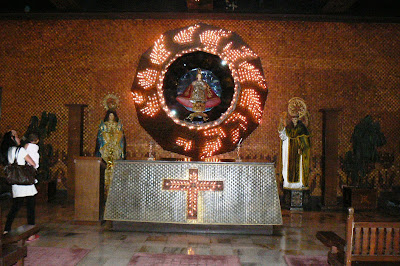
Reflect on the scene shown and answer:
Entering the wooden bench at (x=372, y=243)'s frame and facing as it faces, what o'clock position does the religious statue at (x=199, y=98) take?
The religious statue is roughly at 12 o'clock from the wooden bench.

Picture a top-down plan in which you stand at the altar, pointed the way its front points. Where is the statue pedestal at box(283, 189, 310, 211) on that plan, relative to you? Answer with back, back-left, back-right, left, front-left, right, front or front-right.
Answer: back-left

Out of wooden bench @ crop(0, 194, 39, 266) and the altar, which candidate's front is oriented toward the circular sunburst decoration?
the wooden bench

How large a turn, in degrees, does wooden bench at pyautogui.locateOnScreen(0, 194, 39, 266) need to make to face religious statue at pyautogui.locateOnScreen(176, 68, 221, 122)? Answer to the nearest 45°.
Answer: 0° — it already faces it

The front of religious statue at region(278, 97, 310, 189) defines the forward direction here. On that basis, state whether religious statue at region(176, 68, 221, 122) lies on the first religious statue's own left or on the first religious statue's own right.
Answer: on the first religious statue's own right

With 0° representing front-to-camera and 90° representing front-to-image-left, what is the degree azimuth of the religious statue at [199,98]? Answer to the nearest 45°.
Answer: approximately 0°

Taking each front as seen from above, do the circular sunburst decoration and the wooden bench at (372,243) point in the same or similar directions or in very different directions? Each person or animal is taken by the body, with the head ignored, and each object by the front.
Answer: very different directions

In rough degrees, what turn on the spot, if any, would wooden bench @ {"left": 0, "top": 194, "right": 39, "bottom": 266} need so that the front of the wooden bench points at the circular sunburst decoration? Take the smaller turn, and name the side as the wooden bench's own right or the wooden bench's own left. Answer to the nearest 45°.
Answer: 0° — it already faces it

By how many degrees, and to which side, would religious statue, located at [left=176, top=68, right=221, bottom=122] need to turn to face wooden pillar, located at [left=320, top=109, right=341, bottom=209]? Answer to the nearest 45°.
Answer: approximately 90° to its left

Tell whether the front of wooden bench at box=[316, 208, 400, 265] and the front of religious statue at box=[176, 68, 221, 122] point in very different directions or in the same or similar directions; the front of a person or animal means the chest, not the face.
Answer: very different directions

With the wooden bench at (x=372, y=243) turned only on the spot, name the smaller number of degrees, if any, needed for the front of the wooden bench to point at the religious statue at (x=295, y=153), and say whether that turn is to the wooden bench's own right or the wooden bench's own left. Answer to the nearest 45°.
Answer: approximately 45° to the wooden bench's own right

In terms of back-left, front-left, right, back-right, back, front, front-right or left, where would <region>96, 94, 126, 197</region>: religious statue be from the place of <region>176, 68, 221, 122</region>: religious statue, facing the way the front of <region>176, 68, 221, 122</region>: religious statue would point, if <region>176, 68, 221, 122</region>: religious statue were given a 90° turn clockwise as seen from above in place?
front

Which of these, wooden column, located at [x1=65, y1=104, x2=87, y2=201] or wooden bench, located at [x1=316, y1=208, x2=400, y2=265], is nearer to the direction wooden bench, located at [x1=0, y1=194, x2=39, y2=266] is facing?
the wooden column

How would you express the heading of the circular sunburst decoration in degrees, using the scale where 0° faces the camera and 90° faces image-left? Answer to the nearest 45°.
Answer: approximately 0°

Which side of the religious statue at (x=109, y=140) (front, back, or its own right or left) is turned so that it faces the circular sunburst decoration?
left
